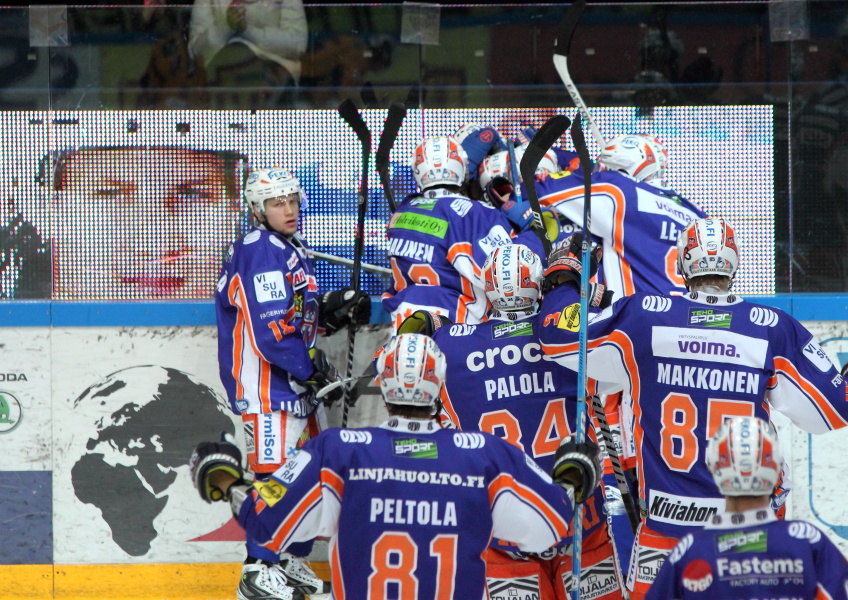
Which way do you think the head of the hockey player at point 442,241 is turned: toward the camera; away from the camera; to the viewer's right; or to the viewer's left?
away from the camera

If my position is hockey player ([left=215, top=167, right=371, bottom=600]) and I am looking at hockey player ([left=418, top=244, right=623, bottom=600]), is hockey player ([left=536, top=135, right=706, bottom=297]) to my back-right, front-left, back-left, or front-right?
front-left

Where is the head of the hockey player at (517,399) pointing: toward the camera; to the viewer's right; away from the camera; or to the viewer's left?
away from the camera

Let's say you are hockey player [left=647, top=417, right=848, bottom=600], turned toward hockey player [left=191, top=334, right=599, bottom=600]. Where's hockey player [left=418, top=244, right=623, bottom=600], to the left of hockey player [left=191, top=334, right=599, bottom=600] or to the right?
right

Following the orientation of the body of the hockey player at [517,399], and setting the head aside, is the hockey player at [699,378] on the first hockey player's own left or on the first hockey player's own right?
on the first hockey player's own right

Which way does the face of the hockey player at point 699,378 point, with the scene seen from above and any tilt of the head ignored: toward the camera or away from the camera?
away from the camera

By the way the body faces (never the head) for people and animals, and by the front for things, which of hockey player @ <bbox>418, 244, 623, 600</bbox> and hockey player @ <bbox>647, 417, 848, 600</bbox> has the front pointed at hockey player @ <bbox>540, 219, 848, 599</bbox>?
hockey player @ <bbox>647, 417, 848, 600</bbox>

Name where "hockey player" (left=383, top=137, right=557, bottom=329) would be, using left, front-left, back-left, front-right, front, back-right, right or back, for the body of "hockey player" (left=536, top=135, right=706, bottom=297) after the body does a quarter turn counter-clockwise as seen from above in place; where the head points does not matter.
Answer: front-right

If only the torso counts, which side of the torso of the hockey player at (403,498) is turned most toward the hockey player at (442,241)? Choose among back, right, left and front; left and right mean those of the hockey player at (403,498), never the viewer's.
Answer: front

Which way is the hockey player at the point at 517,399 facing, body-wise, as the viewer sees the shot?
away from the camera

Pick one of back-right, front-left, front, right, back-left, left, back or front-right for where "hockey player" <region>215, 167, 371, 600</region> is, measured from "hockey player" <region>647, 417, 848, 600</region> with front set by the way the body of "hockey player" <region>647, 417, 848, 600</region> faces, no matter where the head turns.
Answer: front-left

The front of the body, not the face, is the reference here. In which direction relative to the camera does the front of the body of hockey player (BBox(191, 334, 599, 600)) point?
away from the camera

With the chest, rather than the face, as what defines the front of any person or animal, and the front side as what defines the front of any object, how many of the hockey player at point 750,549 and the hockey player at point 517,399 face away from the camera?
2

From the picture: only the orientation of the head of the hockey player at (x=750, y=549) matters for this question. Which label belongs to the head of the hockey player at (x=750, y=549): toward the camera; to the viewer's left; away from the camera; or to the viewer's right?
away from the camera

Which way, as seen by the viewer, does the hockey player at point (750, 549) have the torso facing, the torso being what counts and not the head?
away from the camera

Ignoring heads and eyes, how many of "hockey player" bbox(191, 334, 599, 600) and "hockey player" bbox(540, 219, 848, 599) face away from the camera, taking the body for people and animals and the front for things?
2

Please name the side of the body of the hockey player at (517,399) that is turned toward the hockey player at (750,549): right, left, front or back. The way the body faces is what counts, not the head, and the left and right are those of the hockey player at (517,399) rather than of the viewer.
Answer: back

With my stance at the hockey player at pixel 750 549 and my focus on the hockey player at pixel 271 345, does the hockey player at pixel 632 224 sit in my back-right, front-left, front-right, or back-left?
front-right

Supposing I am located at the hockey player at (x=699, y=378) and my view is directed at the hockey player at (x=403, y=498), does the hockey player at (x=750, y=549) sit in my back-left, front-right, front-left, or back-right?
front-left

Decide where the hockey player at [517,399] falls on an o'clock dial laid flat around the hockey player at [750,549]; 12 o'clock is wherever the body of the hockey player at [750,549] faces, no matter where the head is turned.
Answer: the hockey player at [517,399] is roughly at 11 o'clock from the hockey player at [750,549].

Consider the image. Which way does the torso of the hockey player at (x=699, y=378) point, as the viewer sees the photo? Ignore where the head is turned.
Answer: away from the camera

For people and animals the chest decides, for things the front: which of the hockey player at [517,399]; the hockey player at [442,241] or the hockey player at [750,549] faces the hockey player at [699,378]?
the hockey player at [750,549]
